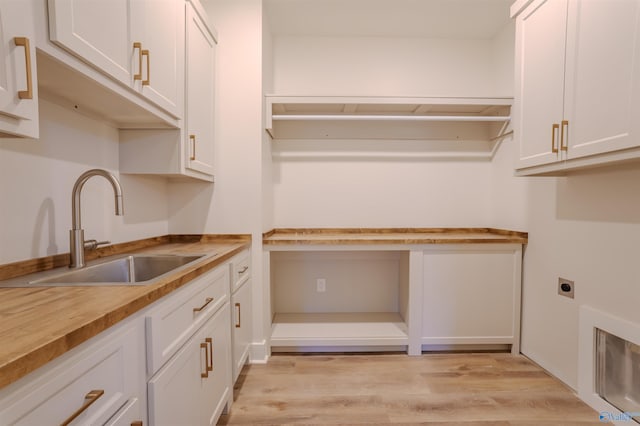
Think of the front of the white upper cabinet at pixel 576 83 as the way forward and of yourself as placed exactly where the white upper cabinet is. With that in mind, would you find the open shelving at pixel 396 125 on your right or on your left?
on your right

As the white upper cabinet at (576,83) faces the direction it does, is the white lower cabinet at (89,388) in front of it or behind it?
in front

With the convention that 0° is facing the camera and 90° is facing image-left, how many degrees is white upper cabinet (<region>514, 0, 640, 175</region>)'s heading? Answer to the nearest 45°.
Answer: approximately 45°

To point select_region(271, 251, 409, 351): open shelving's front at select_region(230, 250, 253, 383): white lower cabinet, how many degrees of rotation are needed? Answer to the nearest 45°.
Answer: approximately 45° to its right

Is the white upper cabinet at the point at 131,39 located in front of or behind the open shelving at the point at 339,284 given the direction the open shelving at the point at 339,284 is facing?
in front

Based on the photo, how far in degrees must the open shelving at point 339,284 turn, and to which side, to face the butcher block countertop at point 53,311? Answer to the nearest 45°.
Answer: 0° — it already faces it

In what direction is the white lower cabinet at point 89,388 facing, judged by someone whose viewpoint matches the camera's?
facing the viewer and to the right of the viewer

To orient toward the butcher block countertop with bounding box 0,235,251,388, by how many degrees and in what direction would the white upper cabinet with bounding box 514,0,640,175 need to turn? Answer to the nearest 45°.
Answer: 0° — it already faces it

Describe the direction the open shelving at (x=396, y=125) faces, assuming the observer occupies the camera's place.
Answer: facing the viewer

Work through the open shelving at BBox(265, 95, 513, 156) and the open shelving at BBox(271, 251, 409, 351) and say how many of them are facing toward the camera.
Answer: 2

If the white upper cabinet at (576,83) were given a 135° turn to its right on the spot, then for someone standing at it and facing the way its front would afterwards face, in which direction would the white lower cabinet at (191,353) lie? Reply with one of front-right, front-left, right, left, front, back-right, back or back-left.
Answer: back-left

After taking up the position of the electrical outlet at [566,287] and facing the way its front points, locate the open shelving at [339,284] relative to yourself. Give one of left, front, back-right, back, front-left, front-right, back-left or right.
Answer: front-right

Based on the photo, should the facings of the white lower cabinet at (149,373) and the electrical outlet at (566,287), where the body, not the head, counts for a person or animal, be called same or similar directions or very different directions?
very different directions

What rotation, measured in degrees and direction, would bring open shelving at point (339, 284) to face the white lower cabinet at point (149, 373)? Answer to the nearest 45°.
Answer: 0° — it already faces it

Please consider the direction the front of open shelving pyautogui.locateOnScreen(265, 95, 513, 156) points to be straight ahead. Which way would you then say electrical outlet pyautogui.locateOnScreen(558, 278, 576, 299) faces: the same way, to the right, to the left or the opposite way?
to the right

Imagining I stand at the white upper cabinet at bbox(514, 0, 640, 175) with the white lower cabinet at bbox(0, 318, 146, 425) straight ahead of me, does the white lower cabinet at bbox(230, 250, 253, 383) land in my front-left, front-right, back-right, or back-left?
front-right
